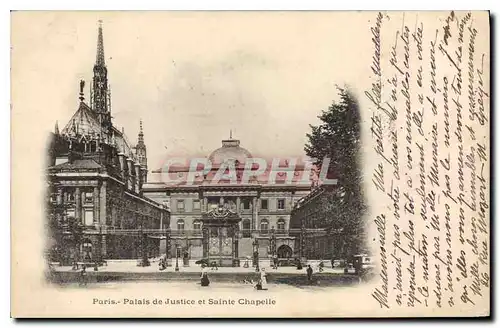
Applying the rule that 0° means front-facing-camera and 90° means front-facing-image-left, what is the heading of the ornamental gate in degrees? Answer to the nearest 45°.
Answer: approximately 0°
